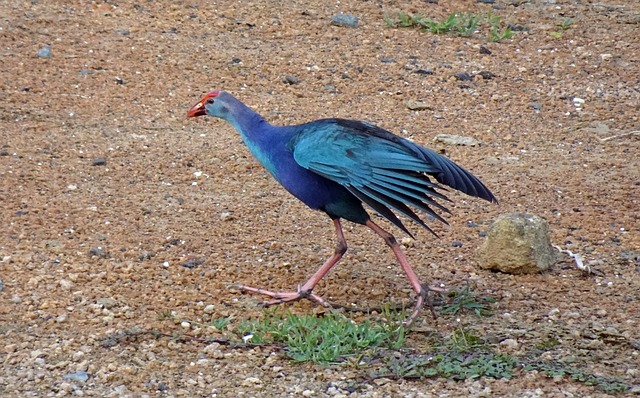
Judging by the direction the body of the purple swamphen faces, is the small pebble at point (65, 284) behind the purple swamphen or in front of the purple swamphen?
in front

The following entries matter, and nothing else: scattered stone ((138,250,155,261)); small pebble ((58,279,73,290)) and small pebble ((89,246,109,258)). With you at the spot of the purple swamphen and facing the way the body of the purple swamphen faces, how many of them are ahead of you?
3

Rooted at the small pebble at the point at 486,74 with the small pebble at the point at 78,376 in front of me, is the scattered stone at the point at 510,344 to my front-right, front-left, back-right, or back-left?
front-left

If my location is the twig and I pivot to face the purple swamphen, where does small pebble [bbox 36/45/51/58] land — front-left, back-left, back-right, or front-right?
front-right

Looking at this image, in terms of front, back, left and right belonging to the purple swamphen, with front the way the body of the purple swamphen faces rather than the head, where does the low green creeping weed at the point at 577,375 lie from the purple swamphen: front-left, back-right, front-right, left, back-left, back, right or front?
back-left

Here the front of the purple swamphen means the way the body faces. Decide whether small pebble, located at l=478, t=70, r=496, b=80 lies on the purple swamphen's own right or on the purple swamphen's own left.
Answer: on the purple swamphen's own right

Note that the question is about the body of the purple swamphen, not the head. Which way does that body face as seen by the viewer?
to the viewer's left

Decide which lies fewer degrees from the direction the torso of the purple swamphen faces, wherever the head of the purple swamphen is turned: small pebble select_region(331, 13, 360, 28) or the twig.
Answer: the small pebble

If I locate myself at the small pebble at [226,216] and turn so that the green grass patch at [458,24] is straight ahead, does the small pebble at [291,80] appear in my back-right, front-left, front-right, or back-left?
front-left

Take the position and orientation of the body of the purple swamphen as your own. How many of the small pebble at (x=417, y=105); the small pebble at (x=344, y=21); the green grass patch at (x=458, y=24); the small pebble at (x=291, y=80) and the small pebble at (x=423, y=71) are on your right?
5

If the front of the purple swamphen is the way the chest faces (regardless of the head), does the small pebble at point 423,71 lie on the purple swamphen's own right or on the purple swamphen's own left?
on the purple swamphen's own right

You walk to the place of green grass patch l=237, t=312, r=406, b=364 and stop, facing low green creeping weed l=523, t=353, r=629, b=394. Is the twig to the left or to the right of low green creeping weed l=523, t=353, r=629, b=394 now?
left

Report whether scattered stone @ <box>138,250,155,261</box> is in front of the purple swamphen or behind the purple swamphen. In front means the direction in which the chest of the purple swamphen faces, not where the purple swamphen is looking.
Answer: in front

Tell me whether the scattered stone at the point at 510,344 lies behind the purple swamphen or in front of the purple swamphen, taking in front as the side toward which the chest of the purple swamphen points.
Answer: behind

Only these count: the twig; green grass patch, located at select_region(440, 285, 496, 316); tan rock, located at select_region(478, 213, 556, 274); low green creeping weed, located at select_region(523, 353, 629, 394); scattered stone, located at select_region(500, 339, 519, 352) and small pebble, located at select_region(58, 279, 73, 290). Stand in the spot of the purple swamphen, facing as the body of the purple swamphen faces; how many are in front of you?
1

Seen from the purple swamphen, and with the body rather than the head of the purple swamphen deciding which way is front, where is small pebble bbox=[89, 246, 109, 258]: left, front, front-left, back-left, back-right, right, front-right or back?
front

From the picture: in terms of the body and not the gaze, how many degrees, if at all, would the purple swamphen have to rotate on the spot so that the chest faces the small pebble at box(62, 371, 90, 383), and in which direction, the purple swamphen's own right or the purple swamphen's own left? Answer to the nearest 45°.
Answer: approximately 45° to the purple swamphen's own left

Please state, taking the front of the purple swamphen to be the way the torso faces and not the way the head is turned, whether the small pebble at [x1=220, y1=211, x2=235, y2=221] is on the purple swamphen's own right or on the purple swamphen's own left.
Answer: on the purple swamphen's own right

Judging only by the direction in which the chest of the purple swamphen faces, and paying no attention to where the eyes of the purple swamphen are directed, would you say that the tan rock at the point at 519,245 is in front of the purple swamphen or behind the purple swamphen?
behind

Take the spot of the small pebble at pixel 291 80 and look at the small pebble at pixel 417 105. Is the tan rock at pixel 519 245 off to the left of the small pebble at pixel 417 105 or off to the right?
right

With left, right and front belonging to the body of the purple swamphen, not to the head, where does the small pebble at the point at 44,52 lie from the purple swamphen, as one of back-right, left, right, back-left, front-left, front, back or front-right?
front-right

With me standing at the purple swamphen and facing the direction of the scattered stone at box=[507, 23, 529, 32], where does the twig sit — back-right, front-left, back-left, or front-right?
front-right
